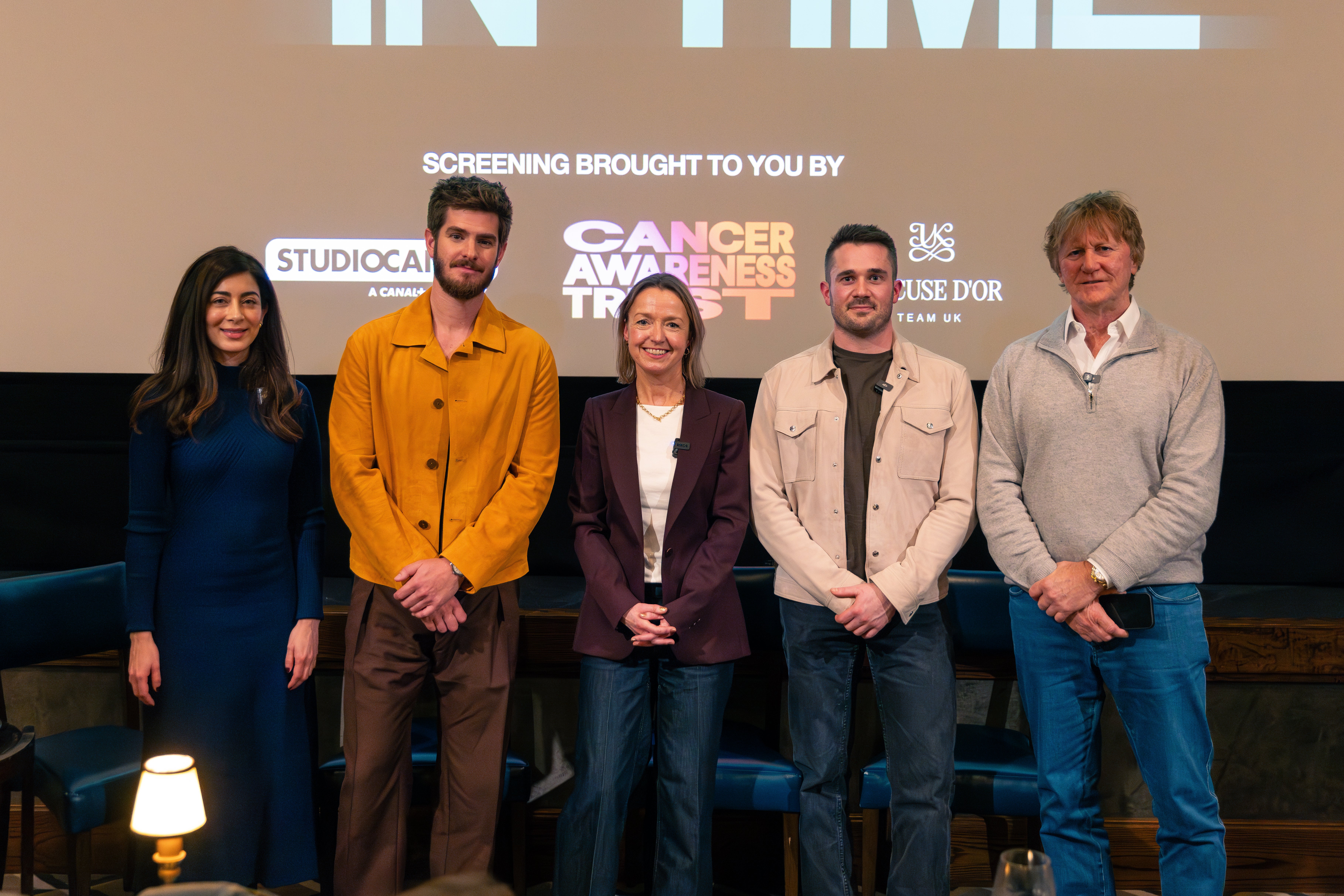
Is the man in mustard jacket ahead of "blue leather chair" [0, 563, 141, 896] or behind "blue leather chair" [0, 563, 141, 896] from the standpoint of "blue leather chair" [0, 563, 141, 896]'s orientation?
ahead

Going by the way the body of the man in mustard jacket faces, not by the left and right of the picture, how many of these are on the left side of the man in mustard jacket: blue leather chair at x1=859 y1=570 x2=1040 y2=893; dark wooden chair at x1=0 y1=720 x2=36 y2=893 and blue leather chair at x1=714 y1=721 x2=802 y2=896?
2

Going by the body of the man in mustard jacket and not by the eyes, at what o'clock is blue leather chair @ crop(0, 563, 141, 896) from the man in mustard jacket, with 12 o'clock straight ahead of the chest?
The blue leather chair is roughly at 4 o'clock from the man in mustard jacket.

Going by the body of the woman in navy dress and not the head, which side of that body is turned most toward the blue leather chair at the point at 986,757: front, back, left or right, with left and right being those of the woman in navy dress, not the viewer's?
left

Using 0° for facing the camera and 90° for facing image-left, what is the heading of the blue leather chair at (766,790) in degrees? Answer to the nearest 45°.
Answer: approximately 0°
